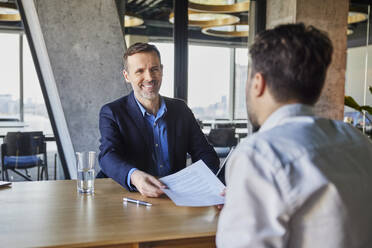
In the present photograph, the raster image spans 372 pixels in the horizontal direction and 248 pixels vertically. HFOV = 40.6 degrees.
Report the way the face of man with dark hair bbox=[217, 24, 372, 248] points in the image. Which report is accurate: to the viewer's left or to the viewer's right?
to the viewer's left

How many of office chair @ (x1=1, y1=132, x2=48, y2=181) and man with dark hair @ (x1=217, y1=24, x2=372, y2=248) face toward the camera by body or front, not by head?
1

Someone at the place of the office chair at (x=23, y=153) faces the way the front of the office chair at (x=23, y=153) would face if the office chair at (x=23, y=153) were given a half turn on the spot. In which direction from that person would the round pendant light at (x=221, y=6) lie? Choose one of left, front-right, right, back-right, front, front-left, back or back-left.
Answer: right

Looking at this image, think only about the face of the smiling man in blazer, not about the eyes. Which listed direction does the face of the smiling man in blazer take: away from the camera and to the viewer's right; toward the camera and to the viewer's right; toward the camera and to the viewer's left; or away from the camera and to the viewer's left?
toward the camera and to the viewer's right

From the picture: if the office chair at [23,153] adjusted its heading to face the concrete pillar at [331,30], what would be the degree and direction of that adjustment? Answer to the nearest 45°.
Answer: approximately 90° to its left

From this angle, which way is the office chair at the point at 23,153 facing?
toward the camera

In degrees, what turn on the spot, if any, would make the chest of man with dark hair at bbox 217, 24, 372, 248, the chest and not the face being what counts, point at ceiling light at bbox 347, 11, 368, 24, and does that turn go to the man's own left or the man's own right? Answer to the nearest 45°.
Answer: approximately 45° to the man's own right

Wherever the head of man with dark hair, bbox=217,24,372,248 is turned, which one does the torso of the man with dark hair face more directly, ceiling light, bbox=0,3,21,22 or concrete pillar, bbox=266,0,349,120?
the ceiling light

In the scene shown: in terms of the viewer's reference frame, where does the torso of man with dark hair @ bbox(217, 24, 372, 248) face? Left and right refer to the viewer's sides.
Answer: facing away from the viewer and to the left of the viewer

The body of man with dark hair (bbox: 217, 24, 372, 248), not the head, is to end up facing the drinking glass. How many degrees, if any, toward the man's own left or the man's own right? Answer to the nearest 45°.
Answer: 0° — they already face it

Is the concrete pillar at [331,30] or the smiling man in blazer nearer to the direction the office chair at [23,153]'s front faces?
the smiling man in blazer

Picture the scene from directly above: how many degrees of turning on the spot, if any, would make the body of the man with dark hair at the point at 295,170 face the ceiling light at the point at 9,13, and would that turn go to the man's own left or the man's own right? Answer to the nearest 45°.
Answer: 0° — they already face it

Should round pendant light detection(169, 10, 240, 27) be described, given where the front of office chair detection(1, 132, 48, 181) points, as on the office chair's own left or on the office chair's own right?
on the office chair's own left

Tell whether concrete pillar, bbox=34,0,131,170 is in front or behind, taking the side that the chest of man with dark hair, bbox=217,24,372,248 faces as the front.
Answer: in front

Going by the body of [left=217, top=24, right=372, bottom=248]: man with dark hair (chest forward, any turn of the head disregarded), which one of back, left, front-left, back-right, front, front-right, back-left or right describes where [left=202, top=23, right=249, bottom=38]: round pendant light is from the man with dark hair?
front-right

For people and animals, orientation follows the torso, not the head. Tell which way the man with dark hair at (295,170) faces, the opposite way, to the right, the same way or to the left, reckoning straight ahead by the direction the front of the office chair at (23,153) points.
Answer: the opposite way
